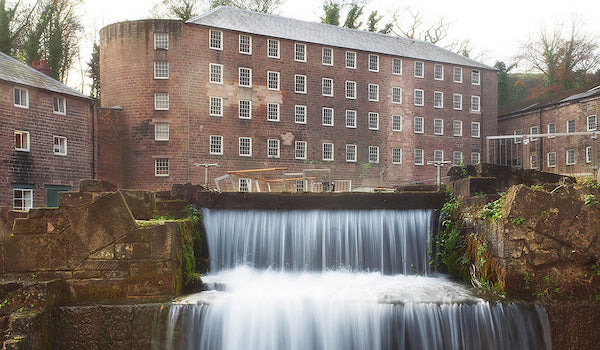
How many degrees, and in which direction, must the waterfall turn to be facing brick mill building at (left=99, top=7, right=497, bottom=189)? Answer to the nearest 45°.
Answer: approximately 180°

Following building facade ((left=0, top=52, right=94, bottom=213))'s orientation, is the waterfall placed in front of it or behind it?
in front

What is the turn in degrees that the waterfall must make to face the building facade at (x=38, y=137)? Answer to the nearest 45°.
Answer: approximately 135° to its right

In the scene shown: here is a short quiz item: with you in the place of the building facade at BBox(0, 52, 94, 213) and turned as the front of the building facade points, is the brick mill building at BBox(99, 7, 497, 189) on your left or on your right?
on your left

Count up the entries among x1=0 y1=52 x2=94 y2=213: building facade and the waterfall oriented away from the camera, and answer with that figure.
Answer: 0

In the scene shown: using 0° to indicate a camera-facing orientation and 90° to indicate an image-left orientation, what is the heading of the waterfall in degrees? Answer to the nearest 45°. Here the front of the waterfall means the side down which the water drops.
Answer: approximately 0°
